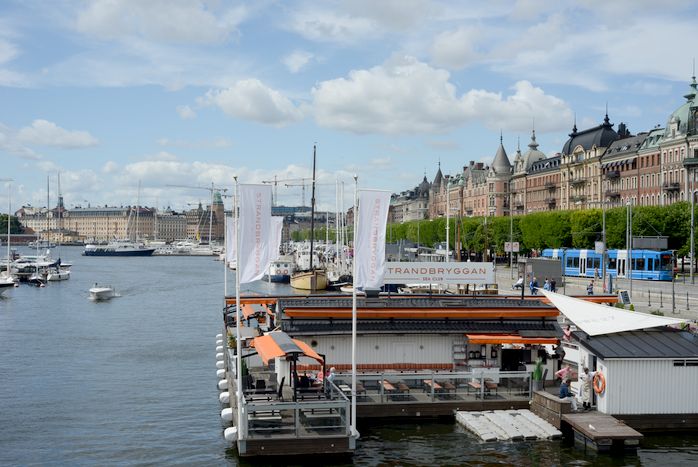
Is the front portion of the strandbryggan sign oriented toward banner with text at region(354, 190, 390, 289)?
yes

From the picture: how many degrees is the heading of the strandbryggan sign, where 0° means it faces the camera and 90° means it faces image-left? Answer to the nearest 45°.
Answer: approximately 0°

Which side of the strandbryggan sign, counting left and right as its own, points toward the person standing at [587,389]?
front

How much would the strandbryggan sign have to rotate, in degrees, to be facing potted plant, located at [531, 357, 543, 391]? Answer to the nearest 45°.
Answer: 0° — it already faces it

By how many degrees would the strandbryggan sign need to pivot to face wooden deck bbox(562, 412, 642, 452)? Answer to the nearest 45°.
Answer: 0° — it already faces it

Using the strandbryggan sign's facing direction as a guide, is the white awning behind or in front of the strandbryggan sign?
in front

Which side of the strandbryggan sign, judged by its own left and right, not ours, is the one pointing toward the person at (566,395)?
front

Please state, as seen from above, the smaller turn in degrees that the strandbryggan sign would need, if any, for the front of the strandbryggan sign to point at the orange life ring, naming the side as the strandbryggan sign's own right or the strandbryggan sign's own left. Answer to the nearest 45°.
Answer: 0° — it already faces it

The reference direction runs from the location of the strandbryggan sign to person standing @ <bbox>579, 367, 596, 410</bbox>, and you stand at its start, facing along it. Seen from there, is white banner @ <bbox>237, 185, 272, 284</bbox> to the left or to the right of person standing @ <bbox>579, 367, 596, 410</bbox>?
right
